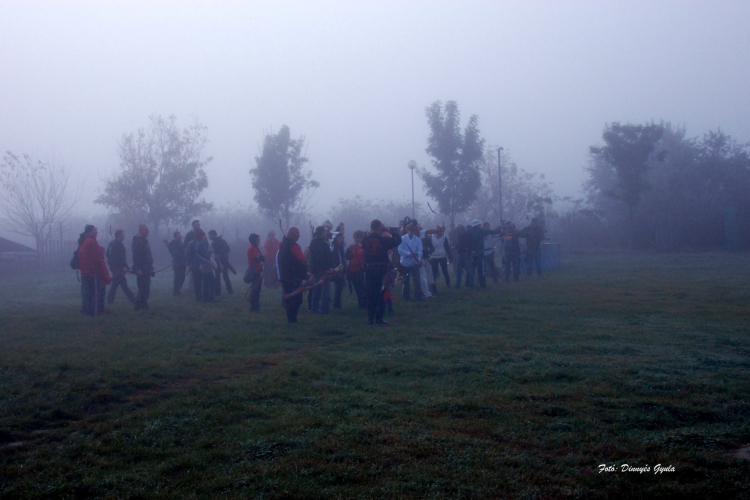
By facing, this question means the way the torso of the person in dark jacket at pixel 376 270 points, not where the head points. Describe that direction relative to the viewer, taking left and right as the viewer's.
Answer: facing away from the viewer and to the right of the viewer

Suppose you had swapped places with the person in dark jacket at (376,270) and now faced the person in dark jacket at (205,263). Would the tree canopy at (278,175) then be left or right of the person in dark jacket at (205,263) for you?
right
